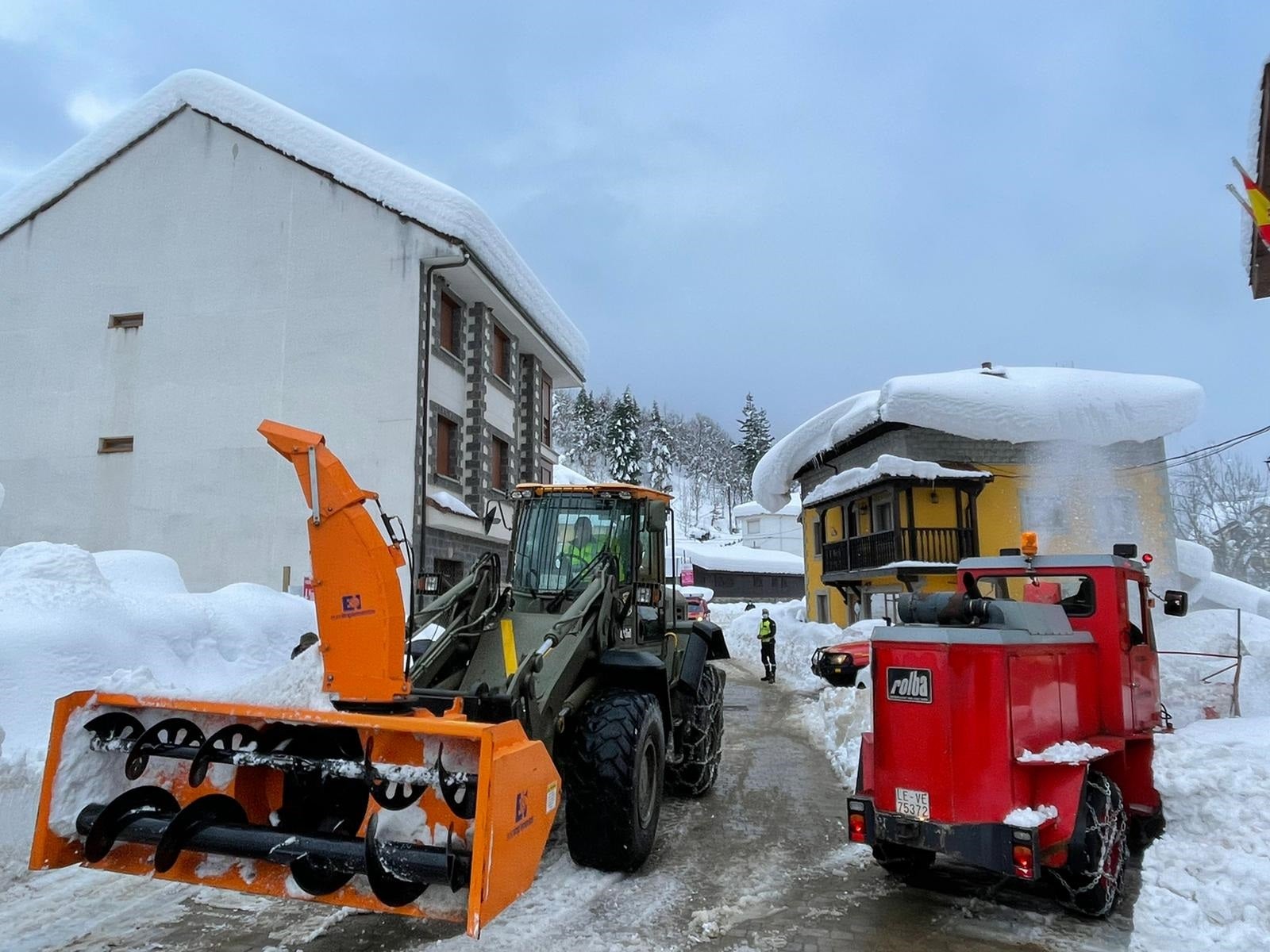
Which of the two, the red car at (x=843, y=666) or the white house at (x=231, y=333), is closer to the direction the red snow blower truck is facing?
the red car

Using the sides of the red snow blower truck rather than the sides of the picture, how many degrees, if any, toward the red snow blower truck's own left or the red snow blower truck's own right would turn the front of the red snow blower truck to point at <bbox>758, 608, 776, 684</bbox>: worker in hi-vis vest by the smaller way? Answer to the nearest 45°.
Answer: approximately 45° to the red snow blower truck's own left

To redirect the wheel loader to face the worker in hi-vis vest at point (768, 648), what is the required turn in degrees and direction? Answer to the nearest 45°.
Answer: approximately 180°

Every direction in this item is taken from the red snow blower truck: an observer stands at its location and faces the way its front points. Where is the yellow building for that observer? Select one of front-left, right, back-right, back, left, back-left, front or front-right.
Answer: front-left

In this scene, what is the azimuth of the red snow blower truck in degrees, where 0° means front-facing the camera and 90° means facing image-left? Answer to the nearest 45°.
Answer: approximately 225°

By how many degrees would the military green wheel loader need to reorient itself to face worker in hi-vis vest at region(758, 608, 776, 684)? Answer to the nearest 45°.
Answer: approximately 135° to its right

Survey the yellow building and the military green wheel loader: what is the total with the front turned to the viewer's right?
0

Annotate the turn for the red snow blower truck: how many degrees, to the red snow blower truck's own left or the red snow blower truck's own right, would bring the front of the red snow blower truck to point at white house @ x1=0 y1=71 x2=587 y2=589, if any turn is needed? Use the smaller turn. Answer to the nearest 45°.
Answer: approximately 90° to the red snow blower truck's own left

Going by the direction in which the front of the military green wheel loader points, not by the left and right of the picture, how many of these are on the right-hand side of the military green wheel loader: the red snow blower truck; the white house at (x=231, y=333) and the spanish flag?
1

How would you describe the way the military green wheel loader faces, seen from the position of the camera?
facing the viewer and to the left of the viewer

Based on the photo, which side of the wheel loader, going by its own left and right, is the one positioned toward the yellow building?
back

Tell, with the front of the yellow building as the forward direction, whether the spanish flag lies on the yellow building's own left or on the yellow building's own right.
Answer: on the yellow building's own left
